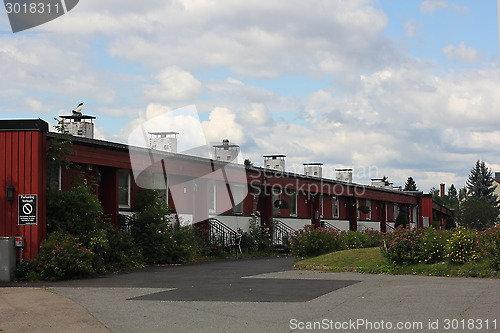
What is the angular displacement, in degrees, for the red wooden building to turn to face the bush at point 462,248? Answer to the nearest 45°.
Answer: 0° — it already faces it

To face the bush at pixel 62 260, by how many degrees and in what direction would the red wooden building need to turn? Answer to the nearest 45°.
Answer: approximately 45° to its right

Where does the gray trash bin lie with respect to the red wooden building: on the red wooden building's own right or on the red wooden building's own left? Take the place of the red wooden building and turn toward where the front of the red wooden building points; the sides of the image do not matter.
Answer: on the red wooden building's own right

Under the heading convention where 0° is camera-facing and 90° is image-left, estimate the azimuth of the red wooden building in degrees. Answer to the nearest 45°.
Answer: approximately 315°

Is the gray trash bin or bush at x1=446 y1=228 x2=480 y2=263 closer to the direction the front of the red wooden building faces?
the bush
